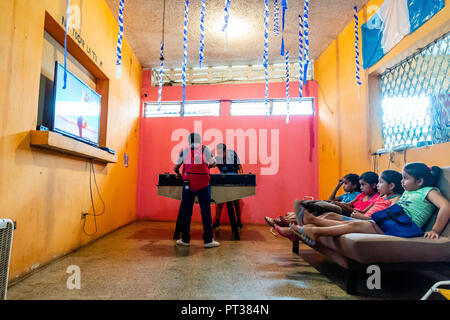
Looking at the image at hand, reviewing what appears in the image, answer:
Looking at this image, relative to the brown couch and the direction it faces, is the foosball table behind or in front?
in front

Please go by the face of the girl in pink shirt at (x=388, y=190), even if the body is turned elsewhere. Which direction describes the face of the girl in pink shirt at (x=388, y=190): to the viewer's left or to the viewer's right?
to the viewer's left

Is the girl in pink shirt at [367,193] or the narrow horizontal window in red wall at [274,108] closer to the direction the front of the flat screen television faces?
the girl in pink shirt

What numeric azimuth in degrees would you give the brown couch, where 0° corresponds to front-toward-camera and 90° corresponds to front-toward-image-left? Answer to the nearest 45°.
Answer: approximately 90°

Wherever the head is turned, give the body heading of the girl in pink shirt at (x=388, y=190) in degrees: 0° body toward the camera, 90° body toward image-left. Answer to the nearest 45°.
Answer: approximately 90°

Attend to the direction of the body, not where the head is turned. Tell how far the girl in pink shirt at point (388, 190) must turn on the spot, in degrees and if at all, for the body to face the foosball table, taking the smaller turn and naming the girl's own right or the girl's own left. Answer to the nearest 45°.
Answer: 0° — they already face it

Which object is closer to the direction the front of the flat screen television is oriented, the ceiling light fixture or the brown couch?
the brown couch

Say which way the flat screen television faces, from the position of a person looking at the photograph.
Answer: facing the viewer and to the right of the viewer

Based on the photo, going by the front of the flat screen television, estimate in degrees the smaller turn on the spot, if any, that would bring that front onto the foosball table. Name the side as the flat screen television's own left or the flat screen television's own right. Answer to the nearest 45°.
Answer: approximately 45° to the flat screen television's own left

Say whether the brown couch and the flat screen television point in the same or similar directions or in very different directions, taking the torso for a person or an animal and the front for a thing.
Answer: very different directions

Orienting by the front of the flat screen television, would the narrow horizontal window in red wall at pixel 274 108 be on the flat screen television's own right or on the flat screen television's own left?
on the flat screen television's own left
